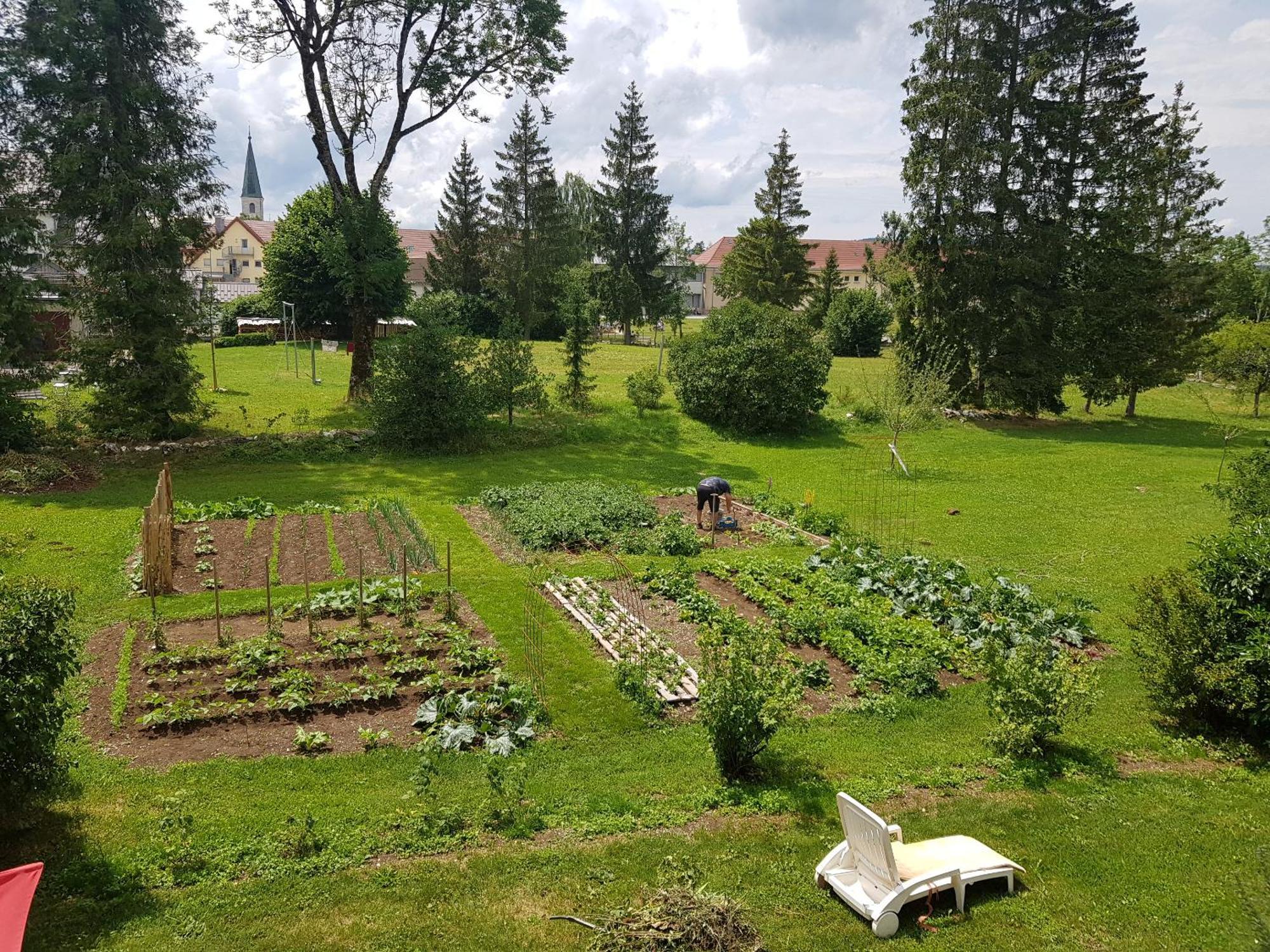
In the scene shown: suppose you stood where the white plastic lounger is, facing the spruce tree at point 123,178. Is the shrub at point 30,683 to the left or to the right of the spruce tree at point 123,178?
left

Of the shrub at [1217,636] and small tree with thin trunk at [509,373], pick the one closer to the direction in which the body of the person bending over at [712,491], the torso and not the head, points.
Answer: the shrub

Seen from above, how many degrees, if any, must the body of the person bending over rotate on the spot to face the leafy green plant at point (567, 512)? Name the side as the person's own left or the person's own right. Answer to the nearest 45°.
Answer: approximately 180°

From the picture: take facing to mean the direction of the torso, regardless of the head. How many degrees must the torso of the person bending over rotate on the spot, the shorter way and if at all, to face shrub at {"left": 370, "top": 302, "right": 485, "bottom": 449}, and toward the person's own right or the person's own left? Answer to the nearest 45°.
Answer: approximately 135° to the person's own left

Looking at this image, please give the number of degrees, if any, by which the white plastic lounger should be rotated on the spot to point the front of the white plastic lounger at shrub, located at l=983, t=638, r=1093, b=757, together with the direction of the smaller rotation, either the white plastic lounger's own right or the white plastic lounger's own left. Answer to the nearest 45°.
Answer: approximately 45° to the white plastic lounger's own left

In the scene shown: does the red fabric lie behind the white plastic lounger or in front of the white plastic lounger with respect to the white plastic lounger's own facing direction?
behind

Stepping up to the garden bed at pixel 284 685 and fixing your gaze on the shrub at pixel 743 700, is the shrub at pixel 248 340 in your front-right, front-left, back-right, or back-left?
back-left

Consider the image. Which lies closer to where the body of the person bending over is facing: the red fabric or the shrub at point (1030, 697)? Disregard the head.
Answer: the shrub

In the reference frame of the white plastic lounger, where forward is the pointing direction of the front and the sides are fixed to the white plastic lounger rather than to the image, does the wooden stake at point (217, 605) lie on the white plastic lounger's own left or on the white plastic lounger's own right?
on the white plastic lounger's own left

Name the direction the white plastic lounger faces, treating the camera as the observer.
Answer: facing away from the viewer and to the right of the viewer

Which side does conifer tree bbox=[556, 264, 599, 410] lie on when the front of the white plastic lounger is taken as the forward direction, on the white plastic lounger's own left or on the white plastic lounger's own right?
on the white plastic lounger's own left
